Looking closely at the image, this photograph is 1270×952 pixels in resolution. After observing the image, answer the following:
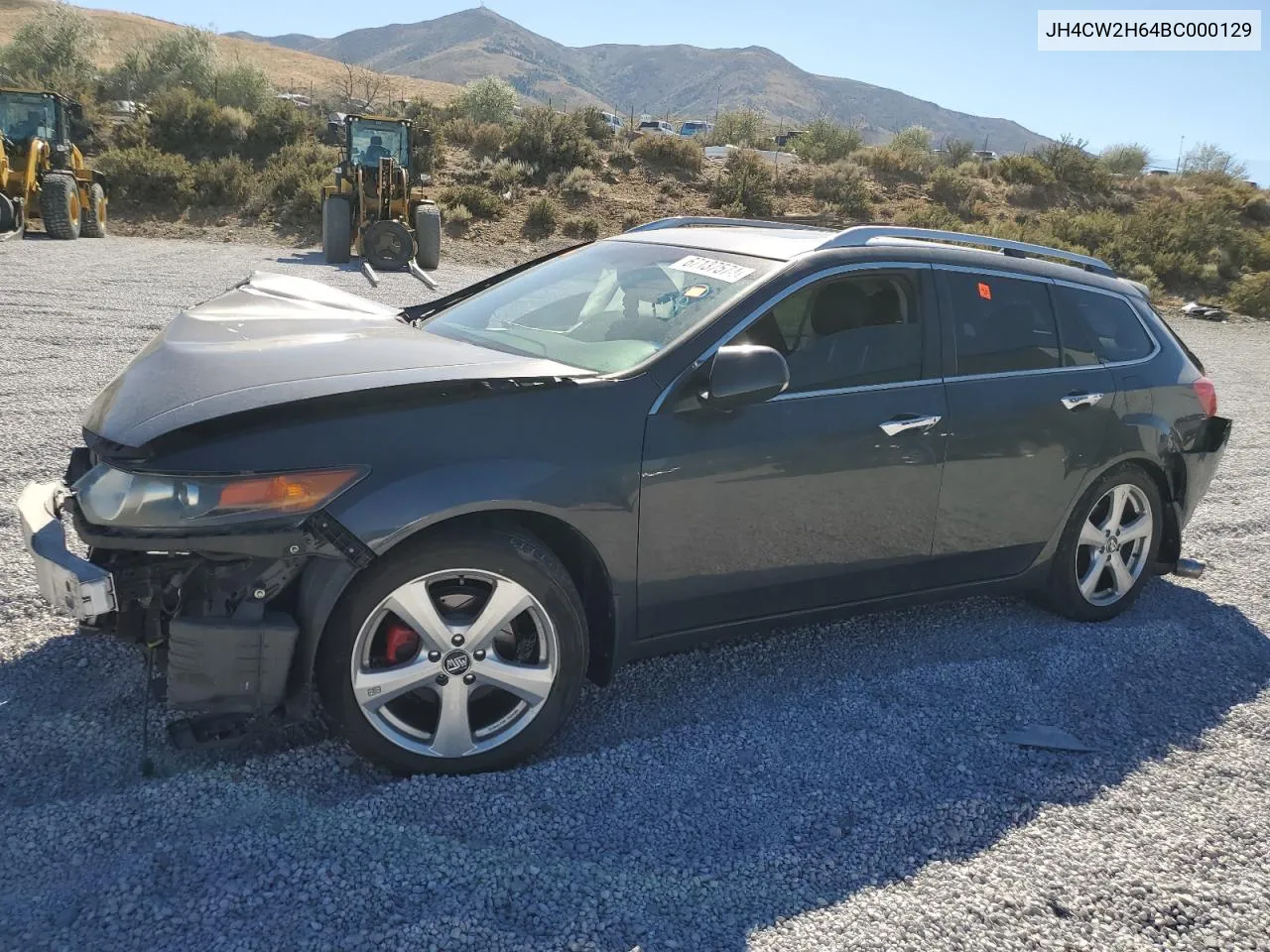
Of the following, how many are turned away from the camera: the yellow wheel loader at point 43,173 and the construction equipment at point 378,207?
0

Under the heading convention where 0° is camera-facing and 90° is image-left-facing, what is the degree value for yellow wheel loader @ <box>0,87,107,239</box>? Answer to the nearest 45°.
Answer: approximately 45°

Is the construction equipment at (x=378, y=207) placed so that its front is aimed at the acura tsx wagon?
yes

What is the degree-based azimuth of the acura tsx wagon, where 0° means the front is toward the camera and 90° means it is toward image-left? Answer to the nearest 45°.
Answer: approximately 45°

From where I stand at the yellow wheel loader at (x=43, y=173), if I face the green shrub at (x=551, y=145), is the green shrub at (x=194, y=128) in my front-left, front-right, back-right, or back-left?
front-left

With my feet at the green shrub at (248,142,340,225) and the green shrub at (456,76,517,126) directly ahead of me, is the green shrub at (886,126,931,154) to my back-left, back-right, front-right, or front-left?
front-right

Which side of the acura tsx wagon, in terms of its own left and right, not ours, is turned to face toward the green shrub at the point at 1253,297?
back

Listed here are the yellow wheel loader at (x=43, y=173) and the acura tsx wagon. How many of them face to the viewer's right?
0

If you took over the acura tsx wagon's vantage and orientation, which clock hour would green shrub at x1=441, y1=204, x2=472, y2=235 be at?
The green shrub is roughly at 4 o'clock from the acura tsx wagon.

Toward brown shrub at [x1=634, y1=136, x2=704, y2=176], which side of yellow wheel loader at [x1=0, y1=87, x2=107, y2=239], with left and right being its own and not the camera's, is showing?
back

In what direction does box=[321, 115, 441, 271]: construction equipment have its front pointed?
toward the camera

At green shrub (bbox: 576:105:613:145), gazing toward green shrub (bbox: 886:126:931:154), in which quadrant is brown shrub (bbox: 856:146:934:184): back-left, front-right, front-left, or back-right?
front-right
